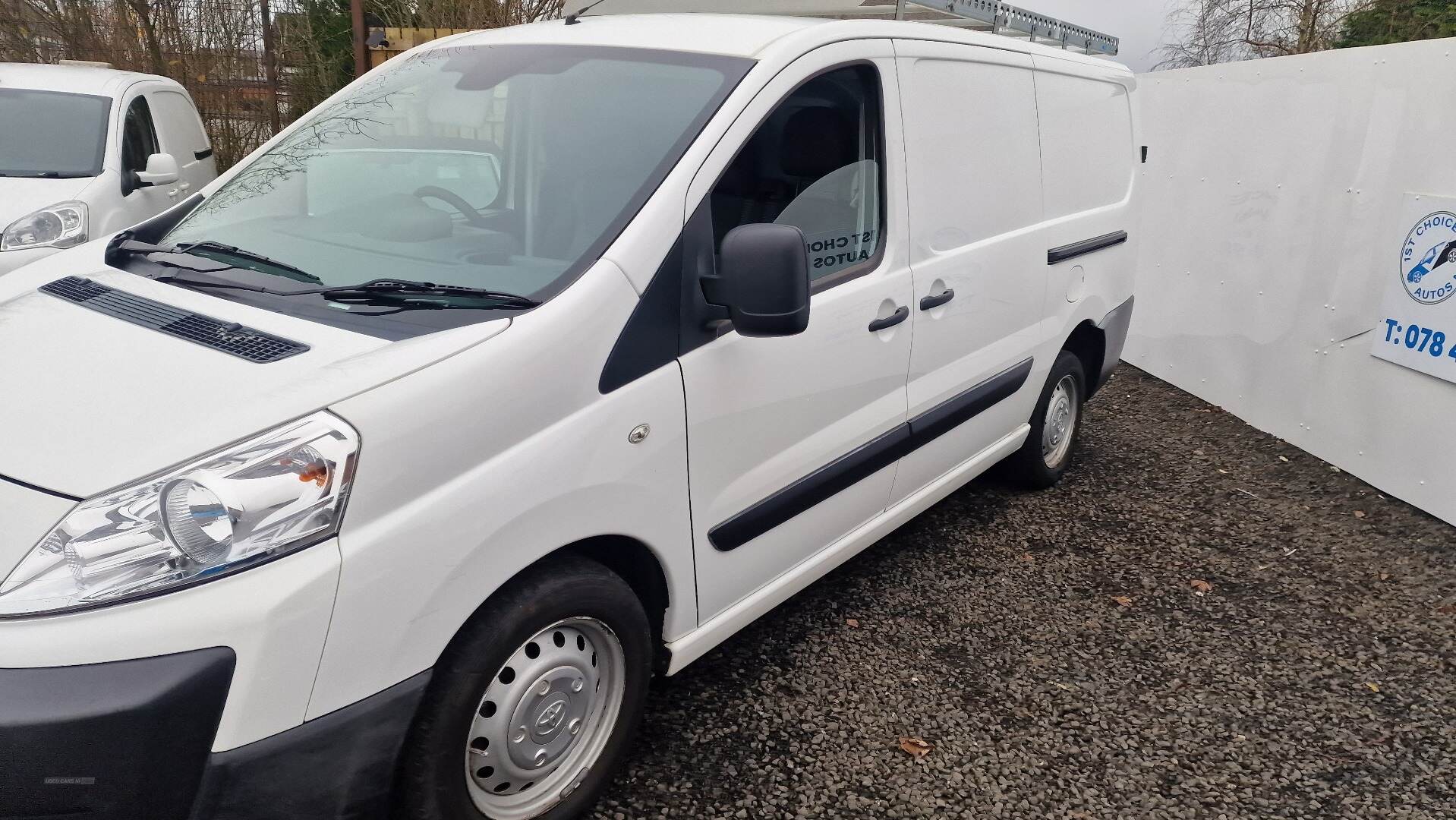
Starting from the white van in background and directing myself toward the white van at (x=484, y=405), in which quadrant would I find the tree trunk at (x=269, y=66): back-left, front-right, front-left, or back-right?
back-left

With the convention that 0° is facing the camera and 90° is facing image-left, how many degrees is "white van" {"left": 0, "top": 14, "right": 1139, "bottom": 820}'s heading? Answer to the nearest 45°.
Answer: approximately 45°

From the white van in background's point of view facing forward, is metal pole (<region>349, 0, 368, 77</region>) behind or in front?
behind

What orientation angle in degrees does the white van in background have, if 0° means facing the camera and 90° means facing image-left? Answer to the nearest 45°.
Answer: approximately 45°

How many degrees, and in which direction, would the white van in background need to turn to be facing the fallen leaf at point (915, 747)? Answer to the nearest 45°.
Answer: approximately 45° to its left

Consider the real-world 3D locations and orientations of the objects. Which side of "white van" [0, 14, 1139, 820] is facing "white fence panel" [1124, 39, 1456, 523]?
back

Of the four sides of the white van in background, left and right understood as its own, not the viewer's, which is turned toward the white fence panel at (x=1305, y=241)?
left

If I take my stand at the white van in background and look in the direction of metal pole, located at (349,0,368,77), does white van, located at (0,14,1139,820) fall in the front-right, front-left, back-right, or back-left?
back-right
